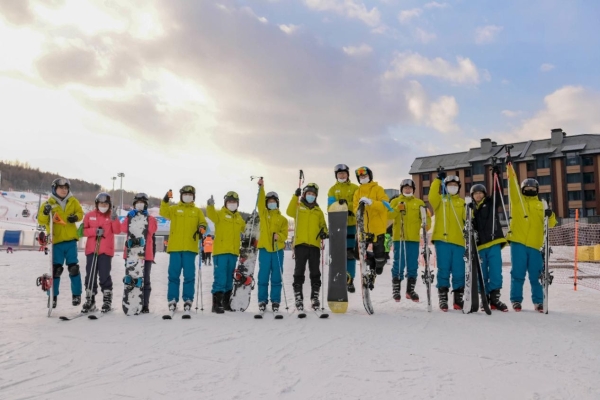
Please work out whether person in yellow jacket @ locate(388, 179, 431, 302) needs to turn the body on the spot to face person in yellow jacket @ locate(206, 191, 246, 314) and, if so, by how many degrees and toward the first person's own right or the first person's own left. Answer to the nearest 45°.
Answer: approximately 45° to the first person's own right

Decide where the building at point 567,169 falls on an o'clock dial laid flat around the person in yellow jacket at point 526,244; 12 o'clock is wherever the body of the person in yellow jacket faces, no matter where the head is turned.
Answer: The building is roughly at 6 o'clock from the person in yellow jacket.

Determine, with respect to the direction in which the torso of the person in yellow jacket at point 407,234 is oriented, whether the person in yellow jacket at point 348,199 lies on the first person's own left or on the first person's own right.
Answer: on the first person's own right

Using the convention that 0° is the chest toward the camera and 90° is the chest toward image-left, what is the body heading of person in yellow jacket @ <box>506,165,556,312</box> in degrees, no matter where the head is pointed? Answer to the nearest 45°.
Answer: approximately 0°

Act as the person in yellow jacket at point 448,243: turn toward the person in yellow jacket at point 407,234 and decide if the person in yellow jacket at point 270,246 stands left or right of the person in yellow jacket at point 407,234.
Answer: left

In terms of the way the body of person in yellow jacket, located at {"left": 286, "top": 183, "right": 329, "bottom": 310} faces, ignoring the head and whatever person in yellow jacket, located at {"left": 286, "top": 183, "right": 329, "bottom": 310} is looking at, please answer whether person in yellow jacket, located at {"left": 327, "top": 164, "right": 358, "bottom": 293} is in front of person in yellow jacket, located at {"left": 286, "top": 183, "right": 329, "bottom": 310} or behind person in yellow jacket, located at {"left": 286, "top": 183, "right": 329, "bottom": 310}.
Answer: behind
